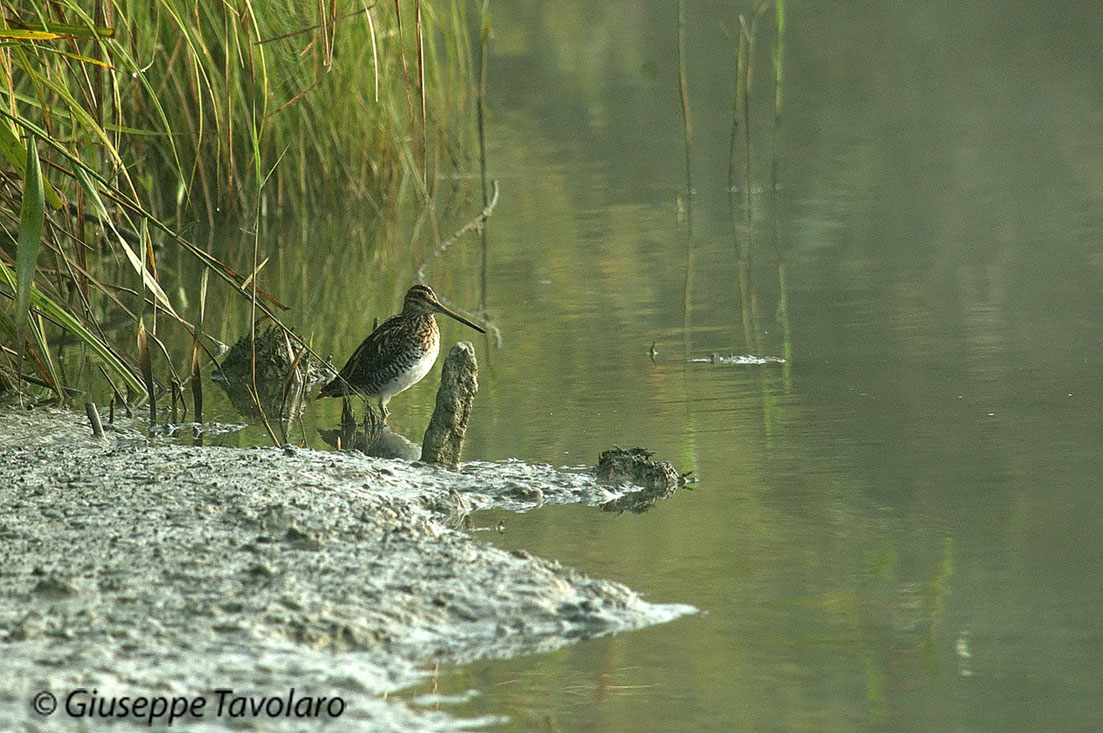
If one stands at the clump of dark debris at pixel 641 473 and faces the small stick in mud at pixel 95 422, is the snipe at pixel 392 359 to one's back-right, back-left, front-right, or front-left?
front-right

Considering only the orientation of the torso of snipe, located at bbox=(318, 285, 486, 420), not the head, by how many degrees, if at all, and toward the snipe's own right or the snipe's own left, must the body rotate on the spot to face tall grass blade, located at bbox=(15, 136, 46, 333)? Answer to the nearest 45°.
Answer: approximately 135° to the snipe's own right

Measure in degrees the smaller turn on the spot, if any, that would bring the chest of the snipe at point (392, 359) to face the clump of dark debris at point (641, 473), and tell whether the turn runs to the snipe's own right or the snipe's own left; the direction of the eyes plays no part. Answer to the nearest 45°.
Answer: approximately 45° to the snipe's own right

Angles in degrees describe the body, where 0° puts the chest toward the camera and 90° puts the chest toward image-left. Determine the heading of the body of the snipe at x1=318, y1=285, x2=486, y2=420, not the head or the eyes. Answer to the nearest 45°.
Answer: approximately 270°

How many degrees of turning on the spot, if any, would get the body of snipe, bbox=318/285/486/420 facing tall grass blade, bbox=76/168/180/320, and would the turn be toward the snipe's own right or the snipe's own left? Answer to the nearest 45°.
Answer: approximately 135° to the snipe's own right

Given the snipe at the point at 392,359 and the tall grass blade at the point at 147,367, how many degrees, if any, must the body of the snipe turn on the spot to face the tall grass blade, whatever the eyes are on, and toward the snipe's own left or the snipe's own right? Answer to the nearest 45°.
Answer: approximately 135° to the snipe's own right

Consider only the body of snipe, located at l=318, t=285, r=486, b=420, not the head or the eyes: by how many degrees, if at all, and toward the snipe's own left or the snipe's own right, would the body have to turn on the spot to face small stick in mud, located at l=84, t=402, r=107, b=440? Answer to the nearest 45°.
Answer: approximately 135° to the snipe's own right

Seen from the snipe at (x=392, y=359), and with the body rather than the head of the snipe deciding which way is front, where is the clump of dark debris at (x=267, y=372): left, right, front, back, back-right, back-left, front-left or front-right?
back-left

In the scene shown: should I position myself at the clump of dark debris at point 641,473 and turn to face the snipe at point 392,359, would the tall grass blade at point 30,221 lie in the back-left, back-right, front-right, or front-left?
front-left
